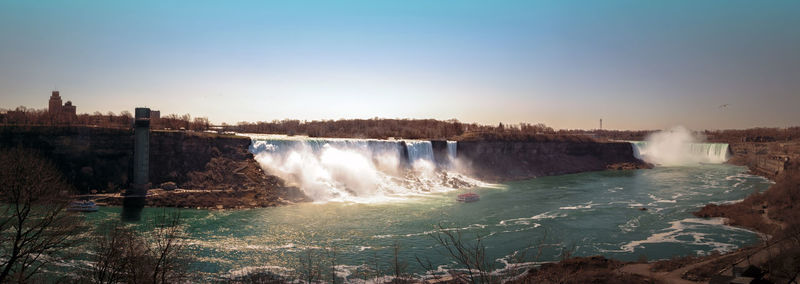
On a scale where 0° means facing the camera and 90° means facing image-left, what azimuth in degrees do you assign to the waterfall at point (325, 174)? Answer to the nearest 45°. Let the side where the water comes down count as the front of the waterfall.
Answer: approximately 0°

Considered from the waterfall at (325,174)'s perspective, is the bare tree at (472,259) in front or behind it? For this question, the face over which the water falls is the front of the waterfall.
in front

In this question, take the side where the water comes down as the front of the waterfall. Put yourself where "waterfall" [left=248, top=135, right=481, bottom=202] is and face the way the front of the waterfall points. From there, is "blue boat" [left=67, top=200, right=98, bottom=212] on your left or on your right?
on your right

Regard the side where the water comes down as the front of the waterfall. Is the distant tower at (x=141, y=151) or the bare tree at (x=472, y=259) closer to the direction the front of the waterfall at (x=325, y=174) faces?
the bare tree

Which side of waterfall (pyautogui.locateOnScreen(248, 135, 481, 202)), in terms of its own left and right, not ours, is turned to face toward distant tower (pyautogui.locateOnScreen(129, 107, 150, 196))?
right
